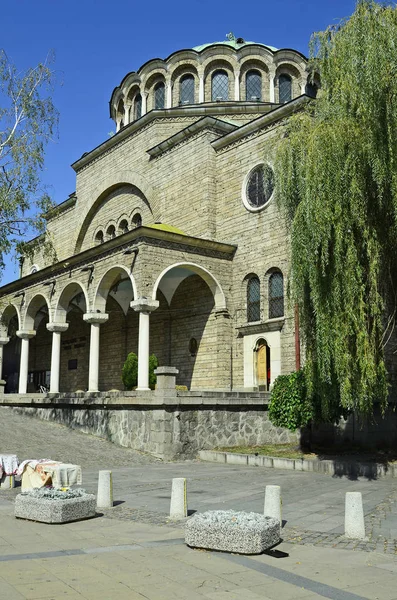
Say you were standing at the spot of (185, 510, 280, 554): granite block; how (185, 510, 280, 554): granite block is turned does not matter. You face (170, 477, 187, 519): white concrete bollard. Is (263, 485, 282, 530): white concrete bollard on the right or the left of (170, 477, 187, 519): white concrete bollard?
right

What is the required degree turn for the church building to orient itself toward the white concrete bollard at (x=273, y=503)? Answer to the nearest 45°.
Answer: approximately 45° to its left

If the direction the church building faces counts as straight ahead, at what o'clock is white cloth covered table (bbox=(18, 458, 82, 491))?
The white cloth covered table is roughly at 11 o'clock from the church building.

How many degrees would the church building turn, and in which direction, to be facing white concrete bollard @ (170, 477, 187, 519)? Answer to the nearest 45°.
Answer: approximately 45° to its left

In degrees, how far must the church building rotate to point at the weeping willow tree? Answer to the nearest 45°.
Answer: approximately 45° to its left

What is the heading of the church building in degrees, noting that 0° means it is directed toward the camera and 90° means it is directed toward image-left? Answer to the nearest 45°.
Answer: approximately 45°

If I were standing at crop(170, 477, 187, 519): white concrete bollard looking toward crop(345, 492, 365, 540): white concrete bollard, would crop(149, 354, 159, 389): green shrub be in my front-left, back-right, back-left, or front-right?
back-left

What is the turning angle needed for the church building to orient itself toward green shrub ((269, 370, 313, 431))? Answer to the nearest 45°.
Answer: approximately 45° to its left
